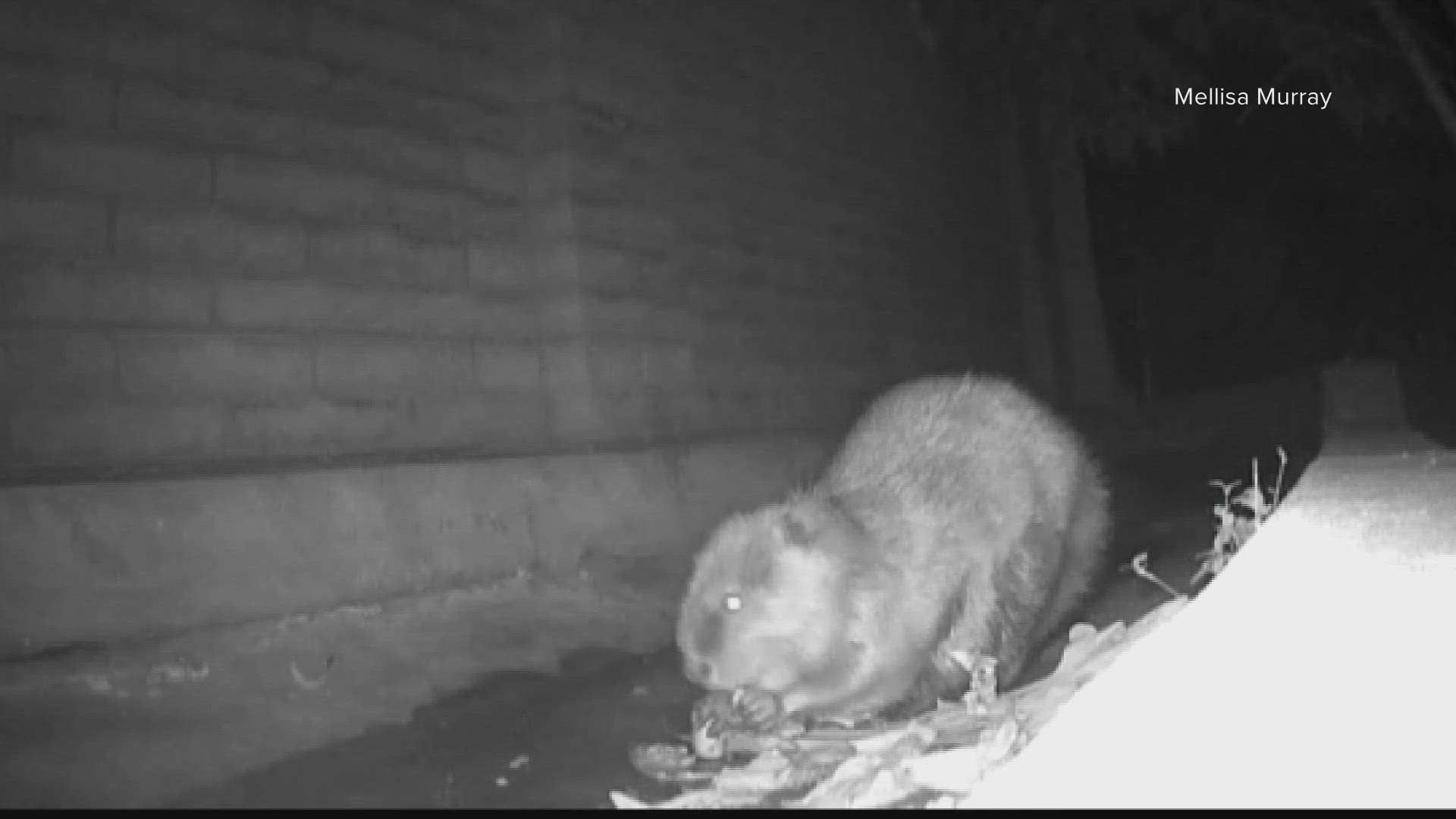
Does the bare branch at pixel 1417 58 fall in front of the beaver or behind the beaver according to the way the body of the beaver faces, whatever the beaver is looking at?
behind

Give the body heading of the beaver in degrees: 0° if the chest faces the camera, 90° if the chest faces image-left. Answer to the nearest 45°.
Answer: approximately 45°
